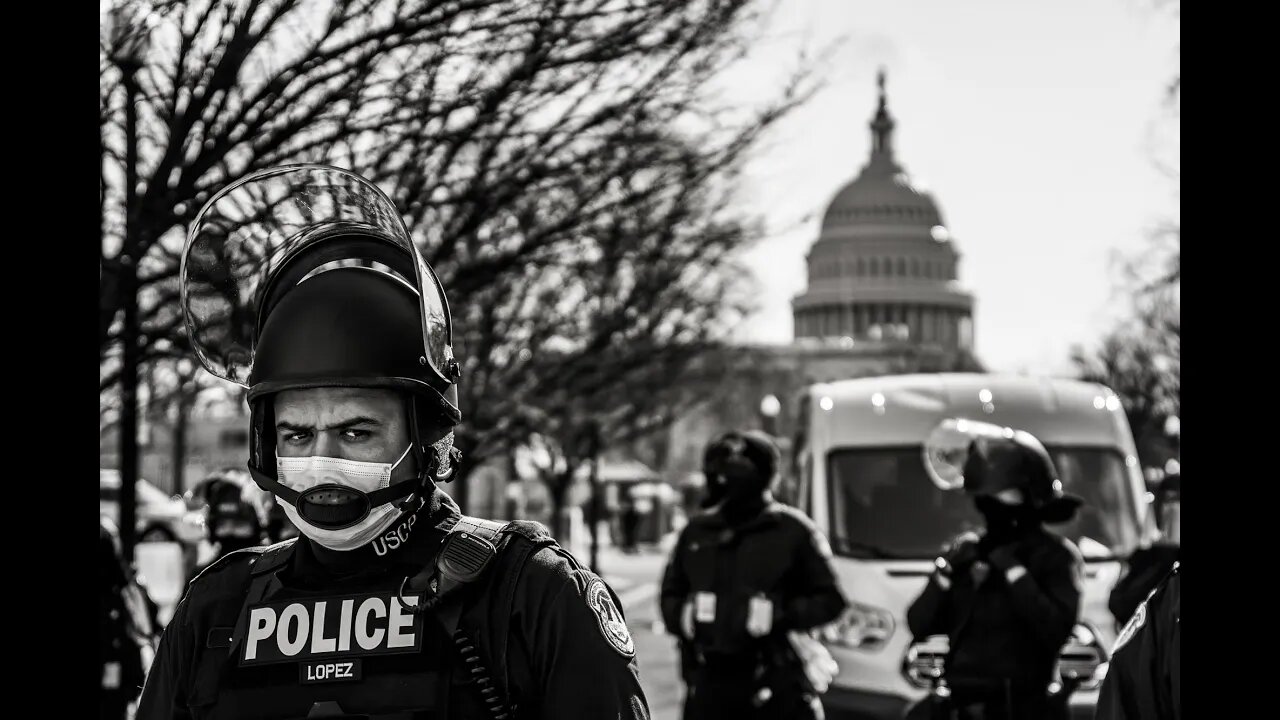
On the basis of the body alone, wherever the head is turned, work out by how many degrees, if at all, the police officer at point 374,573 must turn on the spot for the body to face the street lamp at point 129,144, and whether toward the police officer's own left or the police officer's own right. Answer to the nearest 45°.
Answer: approximately 135° to the police officer's own right

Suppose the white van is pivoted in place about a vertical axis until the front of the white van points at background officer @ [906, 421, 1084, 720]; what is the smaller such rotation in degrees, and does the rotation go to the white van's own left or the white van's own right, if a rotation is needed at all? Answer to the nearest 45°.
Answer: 0° — it already faces them

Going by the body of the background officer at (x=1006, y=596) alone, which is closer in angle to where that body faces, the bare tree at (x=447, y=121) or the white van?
the bare tree

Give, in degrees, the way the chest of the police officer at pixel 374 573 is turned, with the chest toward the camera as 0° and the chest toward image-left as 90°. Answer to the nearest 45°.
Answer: approximately 45°

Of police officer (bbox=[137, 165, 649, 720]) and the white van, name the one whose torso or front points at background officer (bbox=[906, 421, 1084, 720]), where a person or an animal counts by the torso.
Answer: the white van

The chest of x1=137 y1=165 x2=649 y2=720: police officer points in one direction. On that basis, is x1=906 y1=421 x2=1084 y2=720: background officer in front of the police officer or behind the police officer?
behind

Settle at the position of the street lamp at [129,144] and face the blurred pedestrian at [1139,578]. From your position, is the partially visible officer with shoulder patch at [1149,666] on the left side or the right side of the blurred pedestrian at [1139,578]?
right

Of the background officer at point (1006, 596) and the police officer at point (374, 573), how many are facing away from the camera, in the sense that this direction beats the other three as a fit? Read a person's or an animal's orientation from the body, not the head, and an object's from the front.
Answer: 0

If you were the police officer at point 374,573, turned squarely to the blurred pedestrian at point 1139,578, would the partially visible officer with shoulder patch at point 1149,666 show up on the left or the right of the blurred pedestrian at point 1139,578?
right

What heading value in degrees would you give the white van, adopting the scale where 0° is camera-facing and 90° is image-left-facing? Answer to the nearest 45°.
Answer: approximately 0°

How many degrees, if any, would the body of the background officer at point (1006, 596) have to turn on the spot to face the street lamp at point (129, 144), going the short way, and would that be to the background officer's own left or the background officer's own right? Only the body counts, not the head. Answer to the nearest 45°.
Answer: approximately 45° to the background officer's own right

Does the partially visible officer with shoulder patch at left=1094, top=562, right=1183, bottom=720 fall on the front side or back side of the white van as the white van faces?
on the front side

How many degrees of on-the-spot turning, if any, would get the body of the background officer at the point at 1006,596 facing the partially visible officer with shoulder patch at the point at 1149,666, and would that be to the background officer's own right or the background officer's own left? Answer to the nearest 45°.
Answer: approximately 45° to the background officer's own left
